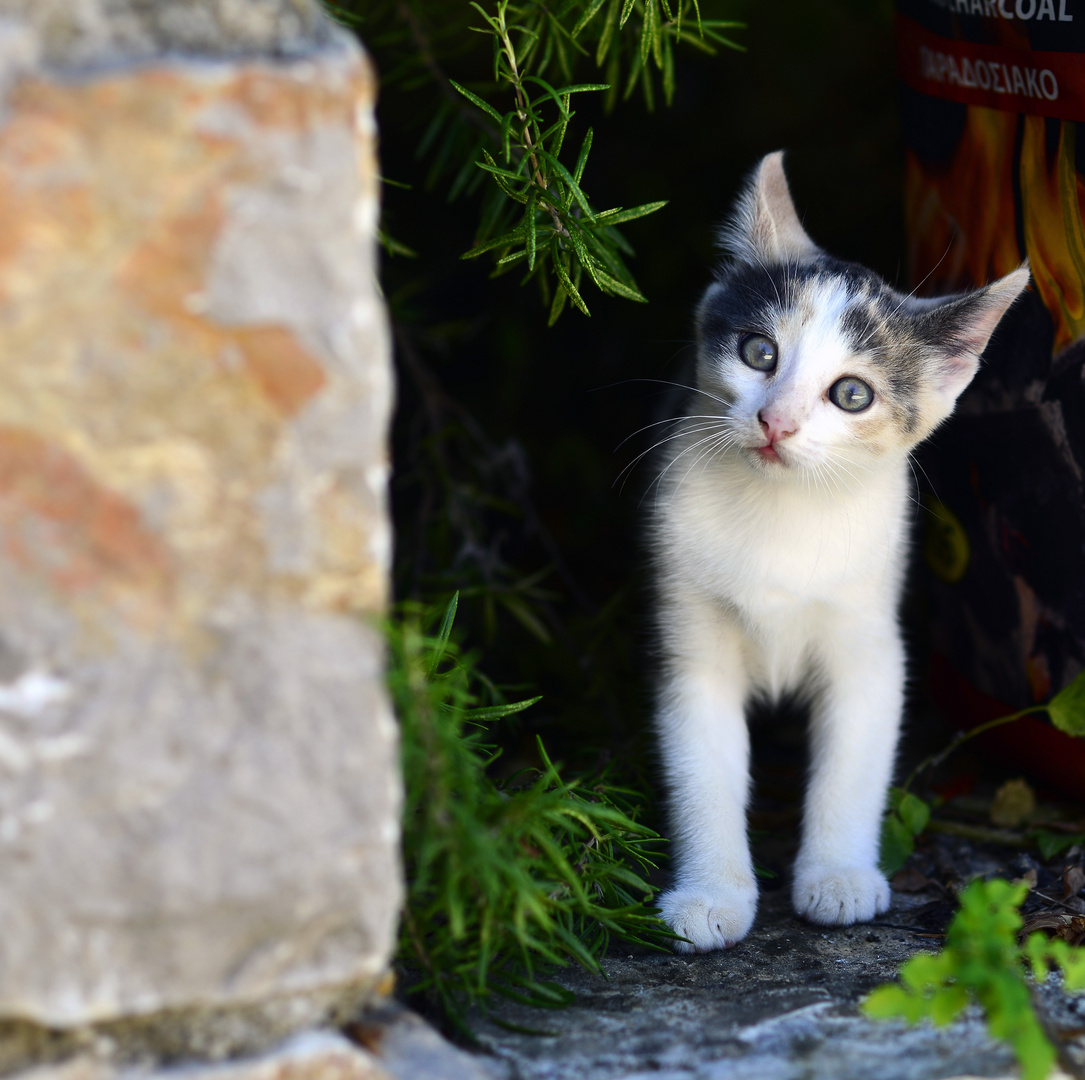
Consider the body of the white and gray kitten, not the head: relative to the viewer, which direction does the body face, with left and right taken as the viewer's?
facing the viewer

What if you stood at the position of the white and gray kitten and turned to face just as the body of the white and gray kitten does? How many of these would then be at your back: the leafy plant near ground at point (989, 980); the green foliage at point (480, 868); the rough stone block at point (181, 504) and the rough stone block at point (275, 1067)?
0

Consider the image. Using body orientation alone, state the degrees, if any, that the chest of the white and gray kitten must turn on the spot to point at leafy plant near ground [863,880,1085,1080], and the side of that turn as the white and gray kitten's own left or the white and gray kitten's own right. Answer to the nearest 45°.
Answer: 0° — it already faces it

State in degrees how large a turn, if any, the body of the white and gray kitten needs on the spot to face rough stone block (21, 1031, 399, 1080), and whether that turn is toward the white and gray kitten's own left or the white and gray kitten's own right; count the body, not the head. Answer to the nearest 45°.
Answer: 0° — it already faces it

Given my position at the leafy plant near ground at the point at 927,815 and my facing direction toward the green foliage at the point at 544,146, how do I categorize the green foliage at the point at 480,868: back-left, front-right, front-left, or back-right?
front-left

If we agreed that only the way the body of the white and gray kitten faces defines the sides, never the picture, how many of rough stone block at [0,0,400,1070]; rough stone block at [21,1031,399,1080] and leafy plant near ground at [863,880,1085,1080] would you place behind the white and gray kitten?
0
